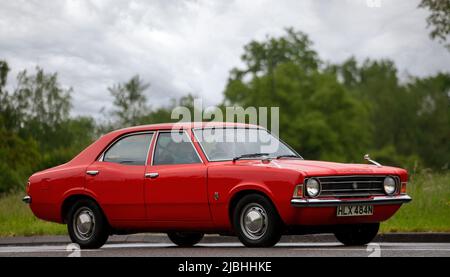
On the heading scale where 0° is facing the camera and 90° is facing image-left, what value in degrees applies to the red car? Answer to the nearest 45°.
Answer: approximately 315°
